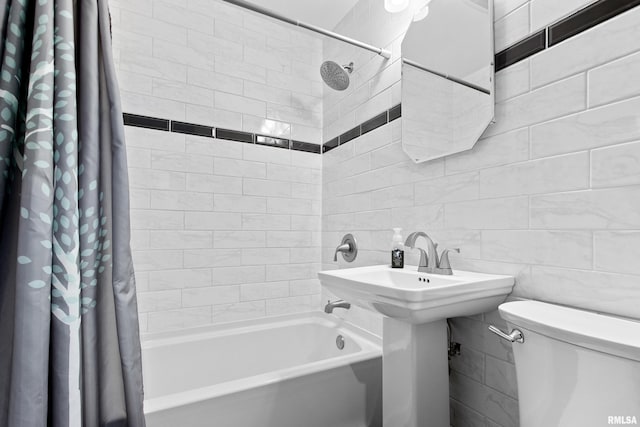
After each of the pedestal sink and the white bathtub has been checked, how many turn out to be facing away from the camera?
0

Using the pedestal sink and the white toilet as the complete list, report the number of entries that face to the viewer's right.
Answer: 0

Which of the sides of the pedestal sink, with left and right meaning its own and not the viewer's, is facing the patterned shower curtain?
front

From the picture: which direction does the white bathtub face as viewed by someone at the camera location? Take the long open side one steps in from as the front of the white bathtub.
facing the viewer and to the right of the viewer

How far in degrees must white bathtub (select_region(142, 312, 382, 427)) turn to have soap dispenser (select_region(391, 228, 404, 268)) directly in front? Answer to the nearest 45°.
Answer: approximately 45° to its left

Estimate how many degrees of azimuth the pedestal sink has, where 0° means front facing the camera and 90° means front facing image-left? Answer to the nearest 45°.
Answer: approximately 45°

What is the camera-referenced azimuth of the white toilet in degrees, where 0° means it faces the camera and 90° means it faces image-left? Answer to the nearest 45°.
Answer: approximately 45°
